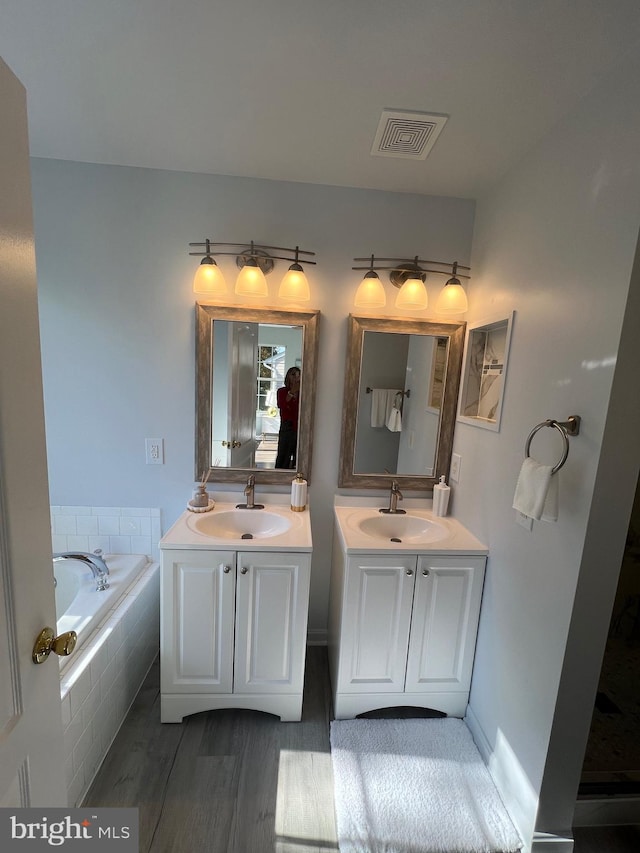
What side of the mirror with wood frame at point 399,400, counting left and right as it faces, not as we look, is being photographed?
front

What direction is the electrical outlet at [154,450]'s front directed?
toward the camera

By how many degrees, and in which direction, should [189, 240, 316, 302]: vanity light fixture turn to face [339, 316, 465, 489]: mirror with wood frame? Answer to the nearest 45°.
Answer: approximately 90° to its left

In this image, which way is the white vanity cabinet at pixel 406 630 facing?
toward the camera

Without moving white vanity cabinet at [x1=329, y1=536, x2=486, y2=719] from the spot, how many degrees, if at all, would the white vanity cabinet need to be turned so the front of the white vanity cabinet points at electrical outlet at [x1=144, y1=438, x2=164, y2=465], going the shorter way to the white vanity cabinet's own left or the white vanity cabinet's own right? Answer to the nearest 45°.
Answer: approximately 90° to the white vanity cabinet's own right

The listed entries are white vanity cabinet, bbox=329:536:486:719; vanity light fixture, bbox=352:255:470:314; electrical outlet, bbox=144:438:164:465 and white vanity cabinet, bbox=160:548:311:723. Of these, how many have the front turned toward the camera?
4

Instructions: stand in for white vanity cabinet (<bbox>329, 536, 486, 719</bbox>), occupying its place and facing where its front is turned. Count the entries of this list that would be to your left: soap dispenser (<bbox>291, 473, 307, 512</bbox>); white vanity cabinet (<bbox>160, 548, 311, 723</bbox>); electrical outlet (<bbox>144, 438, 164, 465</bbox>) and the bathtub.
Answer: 0

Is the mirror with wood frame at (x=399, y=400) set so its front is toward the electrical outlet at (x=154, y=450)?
no

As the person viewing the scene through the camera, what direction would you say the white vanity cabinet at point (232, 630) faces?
facing the viewer

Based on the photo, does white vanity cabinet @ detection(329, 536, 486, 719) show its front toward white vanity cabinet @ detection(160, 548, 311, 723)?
no

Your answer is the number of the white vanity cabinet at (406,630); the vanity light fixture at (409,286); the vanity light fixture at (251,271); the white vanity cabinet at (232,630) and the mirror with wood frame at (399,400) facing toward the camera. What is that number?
5
